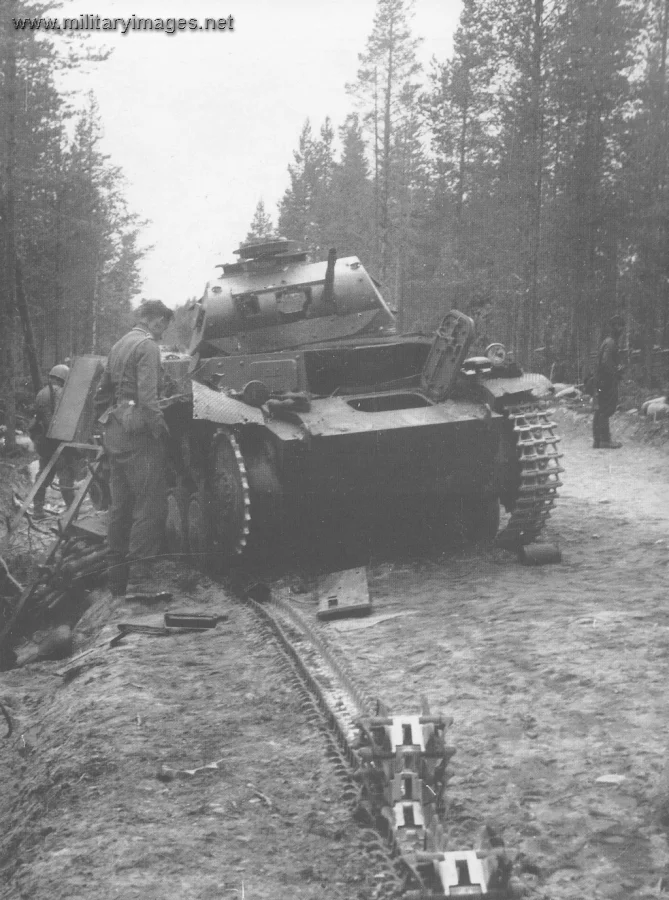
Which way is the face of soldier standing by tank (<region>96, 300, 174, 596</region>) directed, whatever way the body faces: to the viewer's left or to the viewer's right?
to the viewer's right

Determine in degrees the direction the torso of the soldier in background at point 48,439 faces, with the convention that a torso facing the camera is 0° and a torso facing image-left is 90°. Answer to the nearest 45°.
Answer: approximately 270°

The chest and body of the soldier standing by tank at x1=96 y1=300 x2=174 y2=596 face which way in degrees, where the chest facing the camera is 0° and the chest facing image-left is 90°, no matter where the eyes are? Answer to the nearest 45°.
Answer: approximately 225°

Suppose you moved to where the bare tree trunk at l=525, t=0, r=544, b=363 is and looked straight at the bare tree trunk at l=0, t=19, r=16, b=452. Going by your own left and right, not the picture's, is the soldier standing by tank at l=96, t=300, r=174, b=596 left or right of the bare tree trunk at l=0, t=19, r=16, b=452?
left
